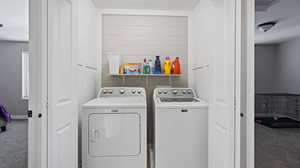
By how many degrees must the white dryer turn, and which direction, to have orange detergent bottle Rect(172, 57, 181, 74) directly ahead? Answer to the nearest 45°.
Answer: approximately 135° to its left

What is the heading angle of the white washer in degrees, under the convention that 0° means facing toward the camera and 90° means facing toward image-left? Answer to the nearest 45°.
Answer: approximately 0°

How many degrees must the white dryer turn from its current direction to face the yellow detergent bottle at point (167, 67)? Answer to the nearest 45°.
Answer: approximately 135° to its left

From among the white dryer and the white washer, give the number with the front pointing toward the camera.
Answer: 2

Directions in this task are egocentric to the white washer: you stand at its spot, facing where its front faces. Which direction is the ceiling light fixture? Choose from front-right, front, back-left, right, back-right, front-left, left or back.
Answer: back-left

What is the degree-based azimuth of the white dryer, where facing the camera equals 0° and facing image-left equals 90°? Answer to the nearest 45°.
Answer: approximately 0°

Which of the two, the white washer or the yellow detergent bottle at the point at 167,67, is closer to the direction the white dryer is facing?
the white washer
